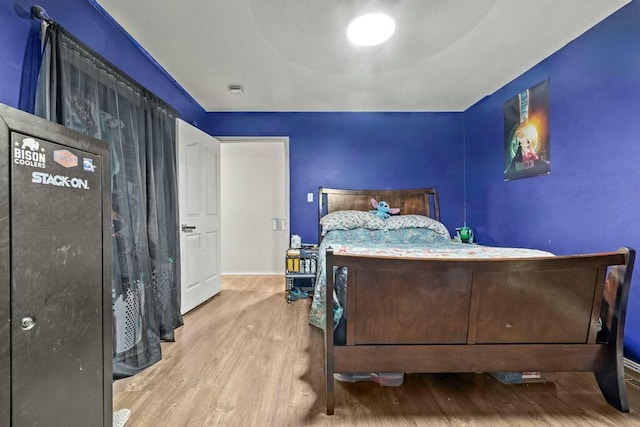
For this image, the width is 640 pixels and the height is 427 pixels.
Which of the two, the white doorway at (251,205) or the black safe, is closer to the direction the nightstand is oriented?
the black safe

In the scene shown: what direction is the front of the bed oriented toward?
toward the camera

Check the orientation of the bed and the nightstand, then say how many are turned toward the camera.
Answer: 2

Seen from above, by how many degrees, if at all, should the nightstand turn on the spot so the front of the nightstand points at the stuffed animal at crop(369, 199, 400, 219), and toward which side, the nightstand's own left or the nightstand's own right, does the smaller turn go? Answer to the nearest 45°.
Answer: approximately 90° to the nightstand's own left

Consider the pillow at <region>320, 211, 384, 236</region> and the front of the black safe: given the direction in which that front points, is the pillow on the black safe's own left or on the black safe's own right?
on the black safe's own left

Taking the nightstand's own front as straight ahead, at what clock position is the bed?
The bed is roughly at 11 o'clock from the nightstand.

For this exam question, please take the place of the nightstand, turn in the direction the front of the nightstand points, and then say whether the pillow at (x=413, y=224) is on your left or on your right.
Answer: on your left

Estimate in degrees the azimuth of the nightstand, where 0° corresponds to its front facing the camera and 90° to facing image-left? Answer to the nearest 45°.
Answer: approximately 0°

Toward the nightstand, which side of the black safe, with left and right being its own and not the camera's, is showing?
left

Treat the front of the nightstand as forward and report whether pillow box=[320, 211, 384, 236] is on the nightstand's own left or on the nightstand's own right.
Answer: on the nightstand's own left

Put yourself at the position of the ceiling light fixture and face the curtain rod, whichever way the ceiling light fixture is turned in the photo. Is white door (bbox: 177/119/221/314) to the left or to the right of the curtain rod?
right

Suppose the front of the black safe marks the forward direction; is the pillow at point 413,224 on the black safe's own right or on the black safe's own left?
on the black safe's own left

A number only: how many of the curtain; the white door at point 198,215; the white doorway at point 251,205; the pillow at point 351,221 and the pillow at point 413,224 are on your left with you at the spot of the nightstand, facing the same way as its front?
2

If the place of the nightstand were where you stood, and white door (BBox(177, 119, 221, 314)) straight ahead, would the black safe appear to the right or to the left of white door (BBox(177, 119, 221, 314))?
left

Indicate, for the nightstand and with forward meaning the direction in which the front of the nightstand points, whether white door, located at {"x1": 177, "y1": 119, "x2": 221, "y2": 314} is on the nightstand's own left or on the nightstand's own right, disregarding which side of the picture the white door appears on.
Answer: on the nightstand's own right

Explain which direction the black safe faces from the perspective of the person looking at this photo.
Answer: facing the viewer and to the right of the viewer

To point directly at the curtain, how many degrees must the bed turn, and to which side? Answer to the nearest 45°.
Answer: approximately 90° to its right
